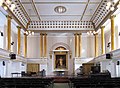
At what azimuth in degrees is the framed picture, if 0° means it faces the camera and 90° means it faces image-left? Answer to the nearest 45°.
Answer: approximately 0°

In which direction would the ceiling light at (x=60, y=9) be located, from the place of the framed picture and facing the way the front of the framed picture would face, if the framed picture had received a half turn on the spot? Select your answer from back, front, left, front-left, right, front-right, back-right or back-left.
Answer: back
